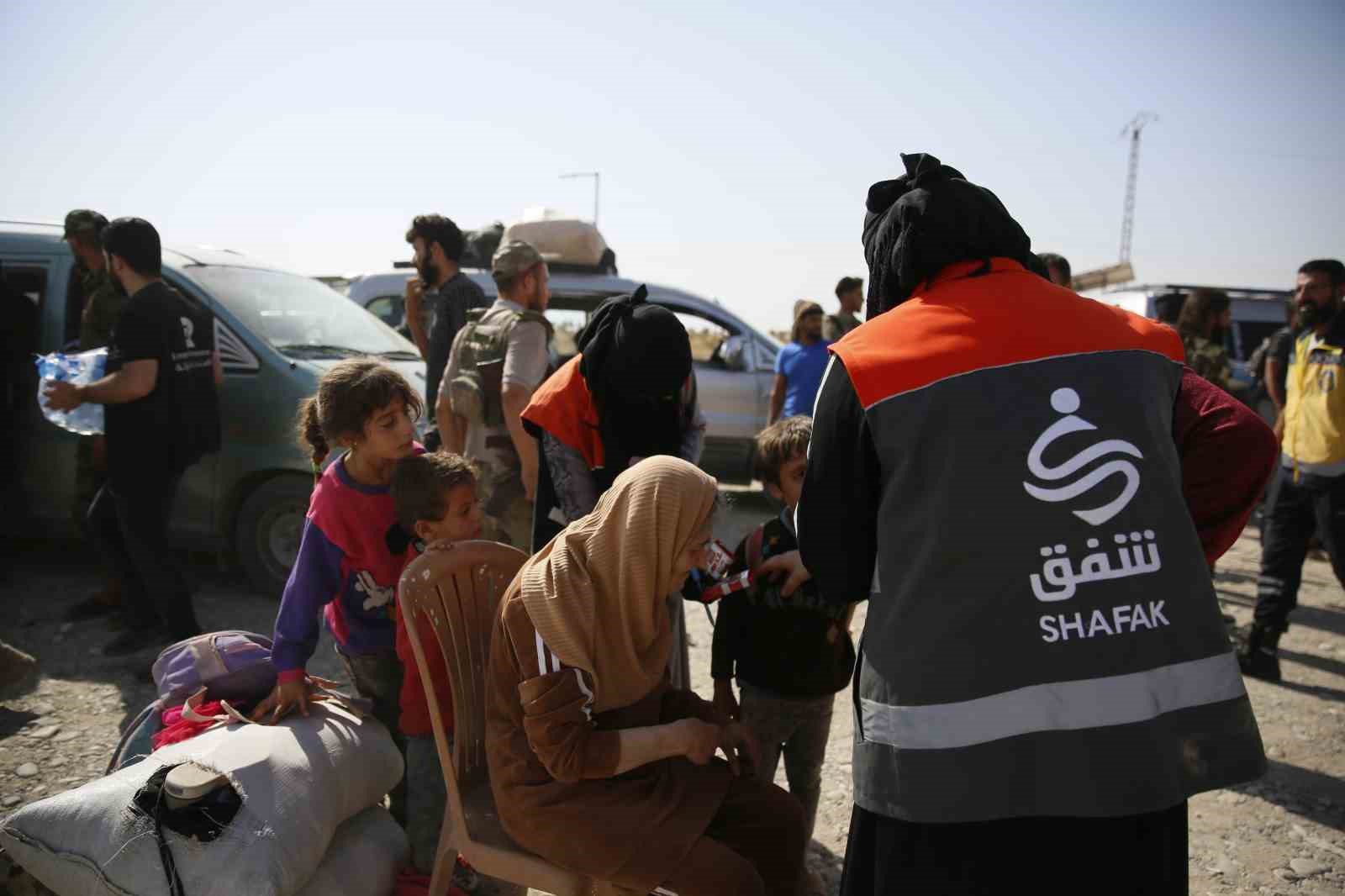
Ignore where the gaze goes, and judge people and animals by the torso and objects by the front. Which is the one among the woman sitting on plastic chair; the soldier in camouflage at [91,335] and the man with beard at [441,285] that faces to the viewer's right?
the woman sitting on plastic chair

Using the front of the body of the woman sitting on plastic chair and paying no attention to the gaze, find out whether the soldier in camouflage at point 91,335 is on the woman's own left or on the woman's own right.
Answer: on the woman's own left

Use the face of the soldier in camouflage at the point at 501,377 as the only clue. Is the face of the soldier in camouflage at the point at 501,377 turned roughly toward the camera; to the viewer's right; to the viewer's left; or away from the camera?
to the viewer's right

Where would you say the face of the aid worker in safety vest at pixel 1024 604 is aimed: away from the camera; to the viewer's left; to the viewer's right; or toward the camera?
away from the camera

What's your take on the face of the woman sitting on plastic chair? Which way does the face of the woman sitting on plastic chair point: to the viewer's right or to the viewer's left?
to the viewer's right

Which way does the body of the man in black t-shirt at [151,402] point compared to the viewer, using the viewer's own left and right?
facing away from the viewer and to the left of the viewer

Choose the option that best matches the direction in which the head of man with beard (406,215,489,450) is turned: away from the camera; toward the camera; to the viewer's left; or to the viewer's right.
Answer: to the viewer's left

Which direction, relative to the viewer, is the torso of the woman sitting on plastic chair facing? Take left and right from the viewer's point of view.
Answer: facing to the right of the viewer

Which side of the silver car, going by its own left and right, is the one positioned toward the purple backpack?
right

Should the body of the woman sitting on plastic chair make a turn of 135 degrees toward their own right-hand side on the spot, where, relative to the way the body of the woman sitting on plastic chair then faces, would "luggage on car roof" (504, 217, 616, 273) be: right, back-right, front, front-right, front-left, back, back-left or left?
back-right

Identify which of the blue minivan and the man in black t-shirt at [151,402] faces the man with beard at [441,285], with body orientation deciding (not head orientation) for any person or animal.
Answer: the blue minivan

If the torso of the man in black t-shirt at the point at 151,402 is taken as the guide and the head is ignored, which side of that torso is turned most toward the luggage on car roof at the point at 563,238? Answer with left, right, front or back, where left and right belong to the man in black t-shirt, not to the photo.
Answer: right

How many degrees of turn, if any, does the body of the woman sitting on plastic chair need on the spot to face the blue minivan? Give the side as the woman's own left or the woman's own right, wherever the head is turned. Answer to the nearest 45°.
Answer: approximately 135° to the woman's own left

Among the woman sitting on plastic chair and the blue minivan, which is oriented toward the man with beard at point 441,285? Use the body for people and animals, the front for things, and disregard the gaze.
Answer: the blue minivan

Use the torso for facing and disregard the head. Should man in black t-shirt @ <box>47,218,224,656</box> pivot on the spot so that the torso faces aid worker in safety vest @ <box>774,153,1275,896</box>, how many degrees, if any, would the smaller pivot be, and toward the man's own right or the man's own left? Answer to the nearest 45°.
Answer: approximately 135° to the man's own left
